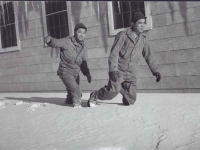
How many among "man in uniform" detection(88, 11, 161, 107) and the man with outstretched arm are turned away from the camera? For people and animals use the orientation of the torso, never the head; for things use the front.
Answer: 0

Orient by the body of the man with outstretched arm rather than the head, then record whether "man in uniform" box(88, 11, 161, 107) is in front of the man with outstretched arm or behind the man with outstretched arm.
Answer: in front

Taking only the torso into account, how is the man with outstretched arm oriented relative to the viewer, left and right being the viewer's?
facing the viewer and to the right of the viewer
